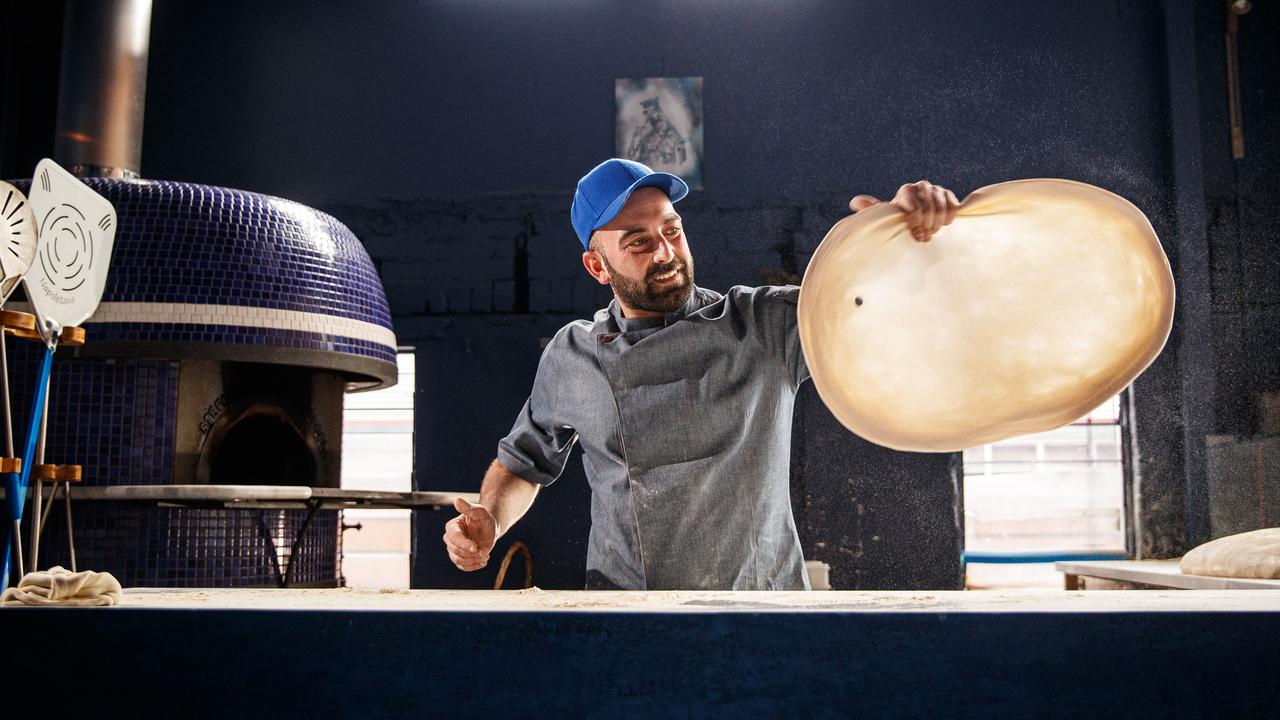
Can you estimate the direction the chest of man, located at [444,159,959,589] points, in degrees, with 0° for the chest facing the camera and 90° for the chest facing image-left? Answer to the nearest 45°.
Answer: approximately 0°

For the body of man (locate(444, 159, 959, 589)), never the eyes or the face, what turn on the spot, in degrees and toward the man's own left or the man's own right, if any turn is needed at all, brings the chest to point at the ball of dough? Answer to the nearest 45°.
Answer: approximately 135° to the man's own left

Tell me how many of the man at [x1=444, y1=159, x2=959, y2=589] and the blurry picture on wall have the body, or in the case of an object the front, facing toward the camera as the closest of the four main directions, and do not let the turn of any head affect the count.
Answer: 2

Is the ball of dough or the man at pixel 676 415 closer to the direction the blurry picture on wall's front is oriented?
the man

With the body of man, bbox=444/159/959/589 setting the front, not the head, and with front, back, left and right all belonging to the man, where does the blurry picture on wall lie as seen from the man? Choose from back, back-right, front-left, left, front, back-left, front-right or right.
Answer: back

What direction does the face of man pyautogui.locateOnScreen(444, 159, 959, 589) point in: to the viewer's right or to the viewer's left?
to the viewer's right

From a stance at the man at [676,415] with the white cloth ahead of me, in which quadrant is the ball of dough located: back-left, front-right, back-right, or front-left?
back-left

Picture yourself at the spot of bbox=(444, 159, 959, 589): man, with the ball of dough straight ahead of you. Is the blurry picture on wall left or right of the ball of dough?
left

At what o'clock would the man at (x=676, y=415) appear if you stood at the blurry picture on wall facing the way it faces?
The man is roughly at 12 o'clock from the blurry picture on wall.
